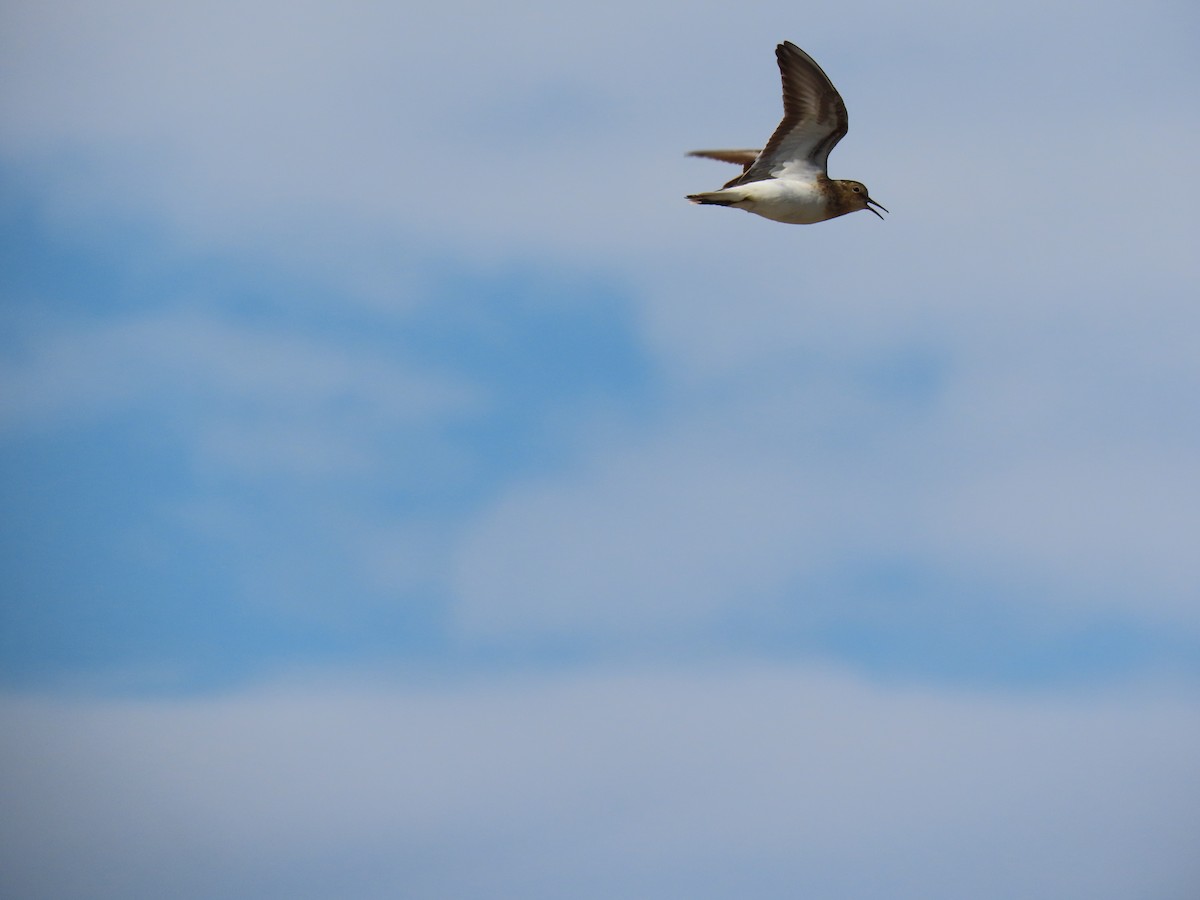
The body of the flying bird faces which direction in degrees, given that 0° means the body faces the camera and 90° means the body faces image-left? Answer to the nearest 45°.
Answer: approximately 270°
